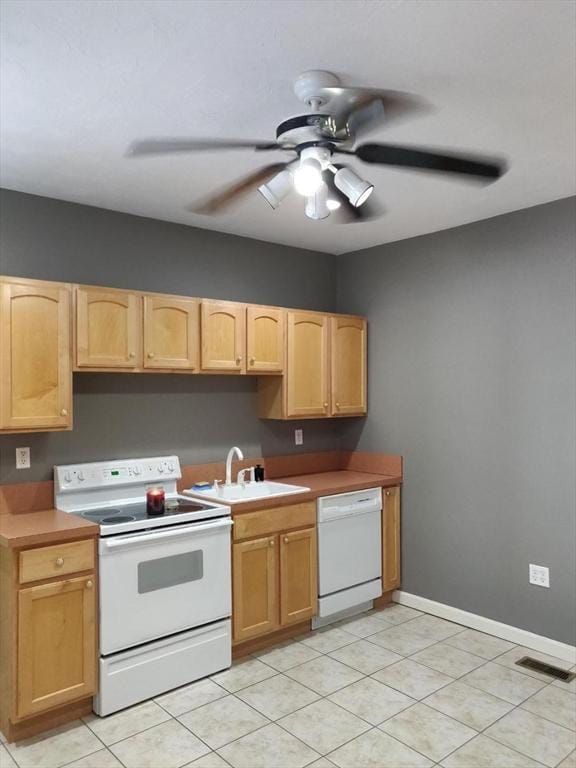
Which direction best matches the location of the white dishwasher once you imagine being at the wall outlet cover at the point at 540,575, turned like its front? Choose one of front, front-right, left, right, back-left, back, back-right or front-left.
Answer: front-right

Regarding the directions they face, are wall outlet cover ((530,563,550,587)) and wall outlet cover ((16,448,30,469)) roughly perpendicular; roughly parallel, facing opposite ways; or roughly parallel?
roughly perpendicular

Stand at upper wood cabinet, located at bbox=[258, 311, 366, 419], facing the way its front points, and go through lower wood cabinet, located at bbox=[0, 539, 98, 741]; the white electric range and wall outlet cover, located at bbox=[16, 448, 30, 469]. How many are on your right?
3

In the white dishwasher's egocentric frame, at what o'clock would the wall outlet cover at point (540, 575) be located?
The wall outlet cover is roughly at 11 o'clock from the white dishwasher.

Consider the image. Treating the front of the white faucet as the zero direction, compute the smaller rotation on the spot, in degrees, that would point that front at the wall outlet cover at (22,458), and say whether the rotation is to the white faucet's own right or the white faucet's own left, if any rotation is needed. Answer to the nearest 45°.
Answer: approximately 90° to the white faucet's own right

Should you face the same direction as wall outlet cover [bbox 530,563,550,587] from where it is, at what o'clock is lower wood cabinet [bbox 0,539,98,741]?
The lower wood cabinet is roughly at 12 o'clock from the wall outlet cover.

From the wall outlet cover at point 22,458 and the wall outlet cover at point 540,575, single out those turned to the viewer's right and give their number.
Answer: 0

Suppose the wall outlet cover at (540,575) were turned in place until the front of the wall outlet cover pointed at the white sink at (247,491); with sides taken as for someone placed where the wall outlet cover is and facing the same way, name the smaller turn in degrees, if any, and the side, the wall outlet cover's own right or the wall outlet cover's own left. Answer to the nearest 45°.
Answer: approximately 45° to the wall outlet cover's own right

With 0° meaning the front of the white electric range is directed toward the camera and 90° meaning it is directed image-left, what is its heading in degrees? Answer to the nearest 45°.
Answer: approximately 315°

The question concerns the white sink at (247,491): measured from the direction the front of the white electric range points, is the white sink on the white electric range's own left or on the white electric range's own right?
on the white electric range's own left

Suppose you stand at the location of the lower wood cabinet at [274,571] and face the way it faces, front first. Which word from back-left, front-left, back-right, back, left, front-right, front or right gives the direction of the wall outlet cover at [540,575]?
front-left
